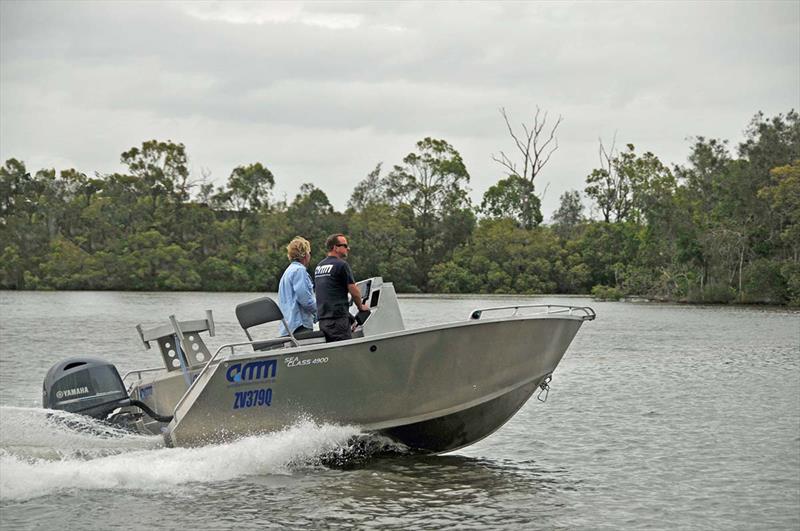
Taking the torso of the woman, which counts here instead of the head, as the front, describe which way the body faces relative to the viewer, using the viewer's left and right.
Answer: facing away from the viewer and to the right of the viewer

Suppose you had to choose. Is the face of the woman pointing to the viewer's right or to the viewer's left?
to the viewer's right

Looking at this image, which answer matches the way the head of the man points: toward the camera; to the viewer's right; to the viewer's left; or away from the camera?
to the viewer's right
